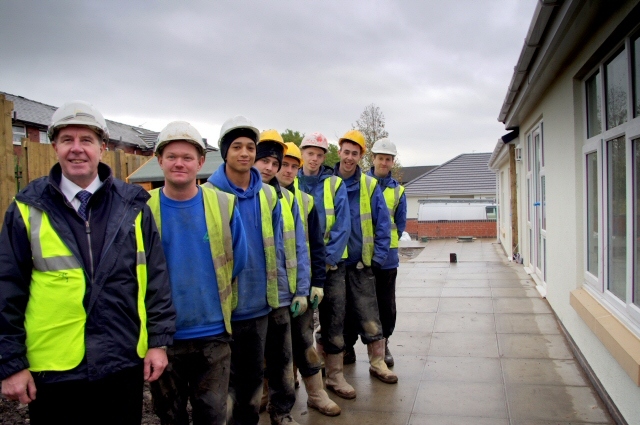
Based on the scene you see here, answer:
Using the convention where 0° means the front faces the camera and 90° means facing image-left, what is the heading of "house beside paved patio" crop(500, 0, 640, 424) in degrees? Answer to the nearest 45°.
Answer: approximately 90°

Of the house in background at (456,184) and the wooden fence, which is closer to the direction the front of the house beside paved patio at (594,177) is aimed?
the wooden fence

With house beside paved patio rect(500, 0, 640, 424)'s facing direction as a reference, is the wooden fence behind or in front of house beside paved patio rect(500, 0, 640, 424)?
in front

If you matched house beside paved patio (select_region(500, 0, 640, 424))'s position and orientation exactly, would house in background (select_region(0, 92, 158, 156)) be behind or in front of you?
in front

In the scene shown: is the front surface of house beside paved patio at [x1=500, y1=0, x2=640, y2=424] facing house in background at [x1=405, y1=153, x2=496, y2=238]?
no
